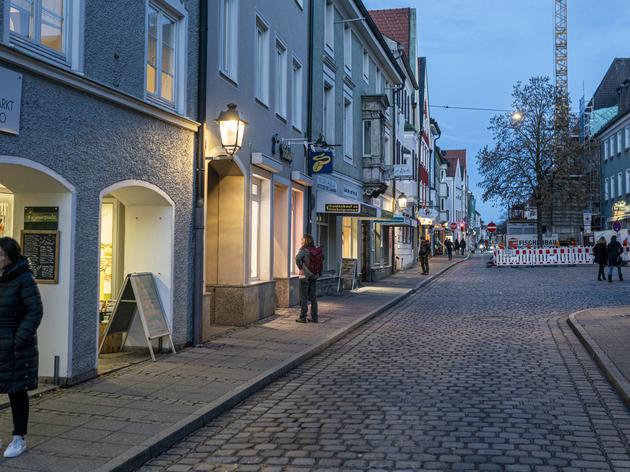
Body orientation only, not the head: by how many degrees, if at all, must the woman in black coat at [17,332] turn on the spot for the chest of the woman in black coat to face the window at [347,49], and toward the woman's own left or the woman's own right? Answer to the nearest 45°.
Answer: approximately 180°

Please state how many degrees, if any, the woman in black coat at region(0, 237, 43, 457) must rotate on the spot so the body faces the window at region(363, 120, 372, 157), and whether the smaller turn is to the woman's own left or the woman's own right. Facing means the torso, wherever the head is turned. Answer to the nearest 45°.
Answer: approximately 180°

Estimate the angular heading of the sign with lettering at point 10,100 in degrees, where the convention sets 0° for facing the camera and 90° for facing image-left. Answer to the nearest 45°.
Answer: approximately 315°

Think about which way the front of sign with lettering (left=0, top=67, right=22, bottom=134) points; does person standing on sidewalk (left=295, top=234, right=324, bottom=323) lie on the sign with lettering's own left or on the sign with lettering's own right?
on the sign with lettering's own left

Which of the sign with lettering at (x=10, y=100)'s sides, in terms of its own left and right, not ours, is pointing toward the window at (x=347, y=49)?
left

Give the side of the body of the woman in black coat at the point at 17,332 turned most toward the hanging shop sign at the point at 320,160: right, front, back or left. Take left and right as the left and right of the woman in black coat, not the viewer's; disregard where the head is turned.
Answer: back

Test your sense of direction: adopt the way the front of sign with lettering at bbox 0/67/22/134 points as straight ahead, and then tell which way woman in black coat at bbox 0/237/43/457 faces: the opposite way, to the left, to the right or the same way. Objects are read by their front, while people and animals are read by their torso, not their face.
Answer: to the right

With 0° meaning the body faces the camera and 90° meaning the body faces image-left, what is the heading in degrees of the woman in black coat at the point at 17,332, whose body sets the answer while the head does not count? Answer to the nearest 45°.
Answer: approximately 45°

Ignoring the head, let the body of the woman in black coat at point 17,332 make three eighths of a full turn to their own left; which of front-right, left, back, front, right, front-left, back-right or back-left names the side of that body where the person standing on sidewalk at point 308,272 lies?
front-left
